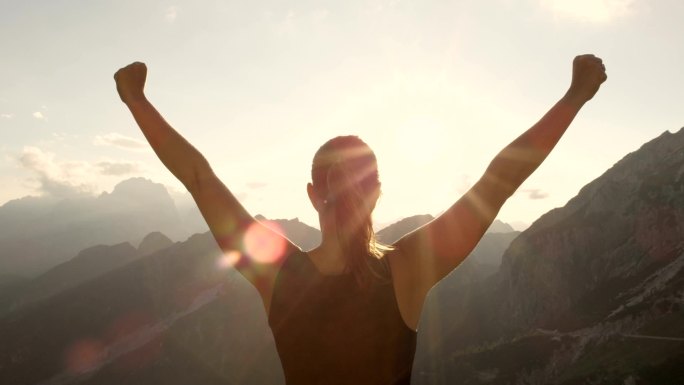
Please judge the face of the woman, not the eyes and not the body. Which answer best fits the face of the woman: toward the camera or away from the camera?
away from the camera

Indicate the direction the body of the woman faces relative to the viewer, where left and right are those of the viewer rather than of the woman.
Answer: facing away from the viewer
